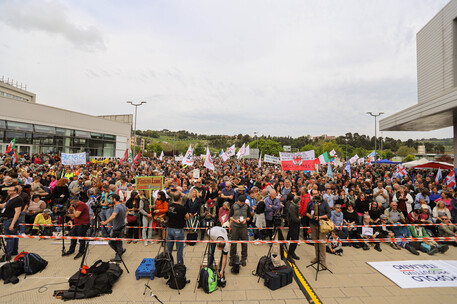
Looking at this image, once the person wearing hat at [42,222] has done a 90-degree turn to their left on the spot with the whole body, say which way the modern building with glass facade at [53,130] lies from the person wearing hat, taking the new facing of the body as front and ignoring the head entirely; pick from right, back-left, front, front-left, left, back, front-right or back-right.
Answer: front-left

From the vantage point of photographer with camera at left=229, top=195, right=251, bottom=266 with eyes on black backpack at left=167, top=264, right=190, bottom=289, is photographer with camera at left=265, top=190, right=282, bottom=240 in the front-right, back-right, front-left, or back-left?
back-right

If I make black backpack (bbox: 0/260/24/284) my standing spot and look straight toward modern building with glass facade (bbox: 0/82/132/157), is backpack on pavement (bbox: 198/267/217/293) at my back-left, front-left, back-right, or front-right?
back-right

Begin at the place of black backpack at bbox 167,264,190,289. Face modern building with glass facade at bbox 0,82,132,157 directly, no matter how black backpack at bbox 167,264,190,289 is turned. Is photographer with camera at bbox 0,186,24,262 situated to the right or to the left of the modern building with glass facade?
left
